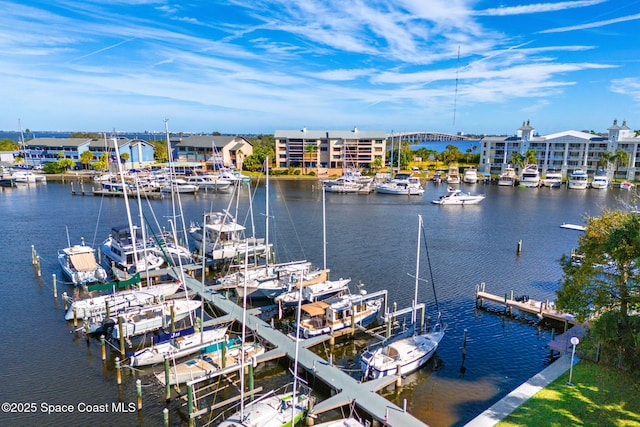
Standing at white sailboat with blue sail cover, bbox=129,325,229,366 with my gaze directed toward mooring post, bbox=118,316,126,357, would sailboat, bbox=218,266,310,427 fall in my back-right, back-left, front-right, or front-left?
back-left

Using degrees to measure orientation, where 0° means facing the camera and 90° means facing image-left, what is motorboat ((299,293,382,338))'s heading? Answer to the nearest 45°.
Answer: approximately 225°

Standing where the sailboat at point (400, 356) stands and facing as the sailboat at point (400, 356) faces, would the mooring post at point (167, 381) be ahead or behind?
behind

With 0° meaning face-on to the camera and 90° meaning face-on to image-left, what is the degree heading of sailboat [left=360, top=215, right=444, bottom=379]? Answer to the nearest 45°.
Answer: approximately 225°

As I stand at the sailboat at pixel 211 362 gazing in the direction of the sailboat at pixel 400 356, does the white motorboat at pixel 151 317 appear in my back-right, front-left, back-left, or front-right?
back-left

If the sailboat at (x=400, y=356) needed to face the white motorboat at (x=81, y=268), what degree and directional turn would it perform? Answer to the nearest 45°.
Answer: approximately 135° to its left

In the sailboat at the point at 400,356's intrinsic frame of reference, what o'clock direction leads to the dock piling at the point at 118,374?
The dock piling is roughly at 7 o'clock from the sailboat.
